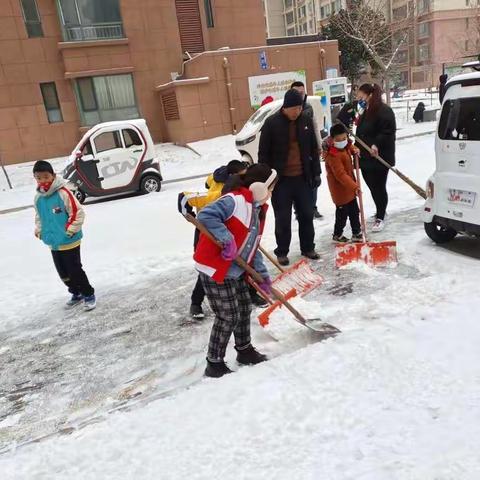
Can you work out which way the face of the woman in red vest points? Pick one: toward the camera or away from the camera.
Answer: away from the camera

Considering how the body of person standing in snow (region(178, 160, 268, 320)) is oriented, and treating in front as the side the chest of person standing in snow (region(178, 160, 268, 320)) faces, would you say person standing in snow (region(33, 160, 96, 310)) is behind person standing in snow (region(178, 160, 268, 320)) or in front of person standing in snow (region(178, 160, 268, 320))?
behind

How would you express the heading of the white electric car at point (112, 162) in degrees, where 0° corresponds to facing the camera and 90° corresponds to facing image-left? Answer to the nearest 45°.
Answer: approximately 90°

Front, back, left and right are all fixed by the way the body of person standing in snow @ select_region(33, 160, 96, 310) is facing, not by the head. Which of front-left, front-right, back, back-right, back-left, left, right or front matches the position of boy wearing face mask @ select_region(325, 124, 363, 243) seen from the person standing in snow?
back-left

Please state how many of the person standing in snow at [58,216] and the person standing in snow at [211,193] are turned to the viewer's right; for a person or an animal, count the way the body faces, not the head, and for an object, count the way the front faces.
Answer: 1

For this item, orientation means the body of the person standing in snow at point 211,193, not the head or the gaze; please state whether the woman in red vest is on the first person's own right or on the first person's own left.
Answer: on the first person's own right

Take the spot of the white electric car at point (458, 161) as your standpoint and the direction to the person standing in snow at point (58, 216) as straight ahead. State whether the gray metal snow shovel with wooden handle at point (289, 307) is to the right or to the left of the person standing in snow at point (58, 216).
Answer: left

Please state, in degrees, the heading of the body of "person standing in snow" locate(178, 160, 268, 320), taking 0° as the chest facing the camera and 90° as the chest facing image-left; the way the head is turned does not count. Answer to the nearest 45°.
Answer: approximately 270°

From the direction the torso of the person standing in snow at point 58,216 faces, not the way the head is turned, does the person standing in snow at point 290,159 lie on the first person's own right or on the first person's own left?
on the first person's own left
